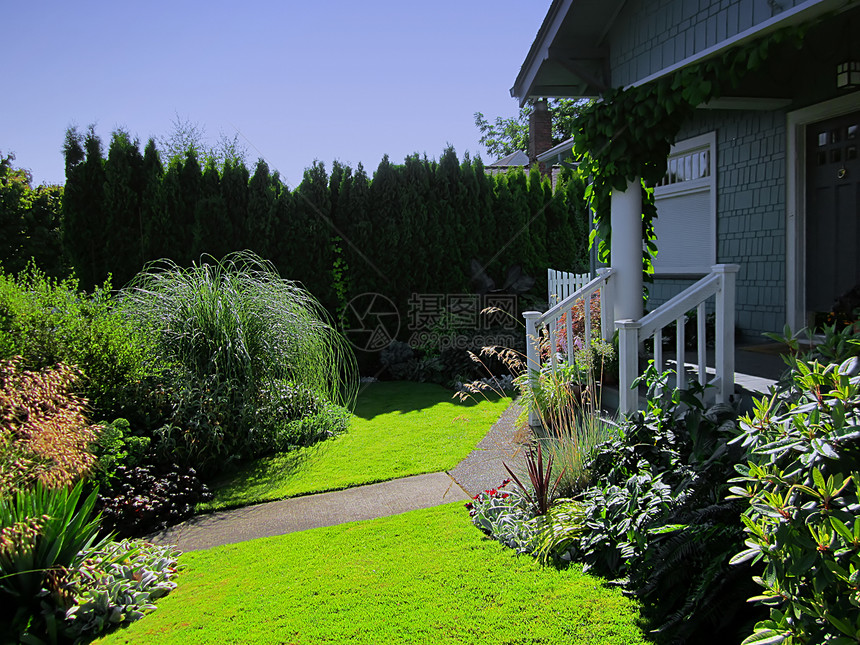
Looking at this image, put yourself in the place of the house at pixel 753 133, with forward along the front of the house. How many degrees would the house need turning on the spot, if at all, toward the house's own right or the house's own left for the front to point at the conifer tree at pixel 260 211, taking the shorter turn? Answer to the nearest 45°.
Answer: approximately 45° to the house's own right

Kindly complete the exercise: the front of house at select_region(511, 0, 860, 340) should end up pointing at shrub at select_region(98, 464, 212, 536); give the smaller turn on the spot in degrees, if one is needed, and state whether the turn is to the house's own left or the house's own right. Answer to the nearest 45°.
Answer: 0° — it already faces it

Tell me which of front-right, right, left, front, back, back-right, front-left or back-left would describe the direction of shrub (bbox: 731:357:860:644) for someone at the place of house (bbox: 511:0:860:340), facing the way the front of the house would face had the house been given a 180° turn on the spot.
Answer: back-right

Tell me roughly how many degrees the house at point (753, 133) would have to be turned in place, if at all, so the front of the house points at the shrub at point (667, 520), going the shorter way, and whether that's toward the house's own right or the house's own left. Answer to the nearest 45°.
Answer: approximately 45° to the house's own left

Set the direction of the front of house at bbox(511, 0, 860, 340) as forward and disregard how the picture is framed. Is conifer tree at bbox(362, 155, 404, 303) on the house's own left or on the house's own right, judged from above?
on the house's own right

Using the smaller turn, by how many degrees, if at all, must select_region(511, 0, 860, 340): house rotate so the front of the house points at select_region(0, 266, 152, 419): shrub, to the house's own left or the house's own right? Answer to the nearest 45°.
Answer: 0° — it already faces it

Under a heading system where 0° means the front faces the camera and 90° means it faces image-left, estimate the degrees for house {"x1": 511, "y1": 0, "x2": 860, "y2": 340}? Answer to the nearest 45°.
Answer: approximately 45°

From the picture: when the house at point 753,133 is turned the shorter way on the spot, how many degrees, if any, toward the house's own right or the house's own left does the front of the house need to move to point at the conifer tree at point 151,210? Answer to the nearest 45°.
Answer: approximately 45° to the house's own right

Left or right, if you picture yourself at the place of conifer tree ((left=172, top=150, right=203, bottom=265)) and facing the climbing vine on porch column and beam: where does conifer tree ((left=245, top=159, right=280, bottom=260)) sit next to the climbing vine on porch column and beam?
left
